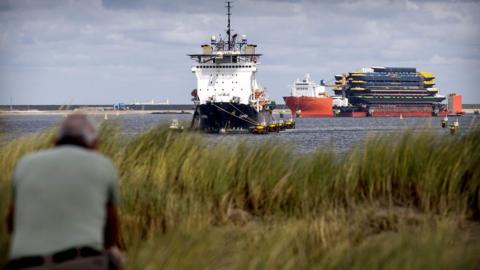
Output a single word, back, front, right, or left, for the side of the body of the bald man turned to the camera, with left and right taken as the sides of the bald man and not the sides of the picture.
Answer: back

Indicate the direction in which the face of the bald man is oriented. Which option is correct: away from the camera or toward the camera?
away from the camera
